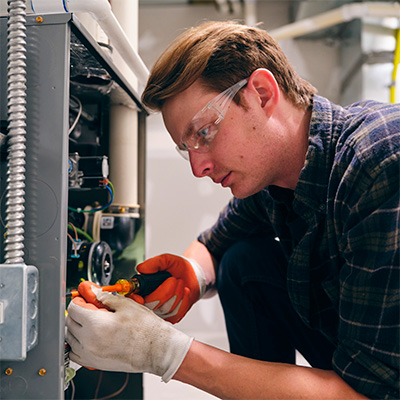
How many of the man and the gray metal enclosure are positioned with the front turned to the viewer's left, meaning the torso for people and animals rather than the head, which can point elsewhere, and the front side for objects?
1

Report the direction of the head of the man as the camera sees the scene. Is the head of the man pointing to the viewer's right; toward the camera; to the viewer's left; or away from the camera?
to the viewer's left

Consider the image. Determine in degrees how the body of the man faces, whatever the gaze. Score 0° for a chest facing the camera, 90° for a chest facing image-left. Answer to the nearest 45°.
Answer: approximately 90°

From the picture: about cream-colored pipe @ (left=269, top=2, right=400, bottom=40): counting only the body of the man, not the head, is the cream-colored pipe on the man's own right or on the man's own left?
on the man's own right

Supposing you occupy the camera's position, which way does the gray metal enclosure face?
facing the viewer and to the right of the viewer
